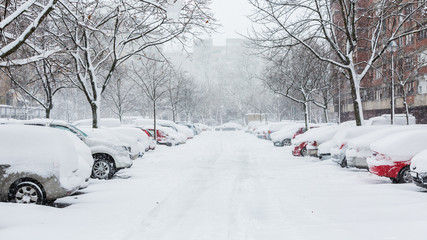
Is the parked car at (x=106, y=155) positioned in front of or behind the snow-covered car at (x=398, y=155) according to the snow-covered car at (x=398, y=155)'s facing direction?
in front

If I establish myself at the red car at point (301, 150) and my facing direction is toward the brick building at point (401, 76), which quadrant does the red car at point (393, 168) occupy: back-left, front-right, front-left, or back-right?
back-right

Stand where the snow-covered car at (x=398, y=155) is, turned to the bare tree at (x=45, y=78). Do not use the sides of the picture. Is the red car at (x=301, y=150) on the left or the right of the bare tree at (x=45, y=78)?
right
